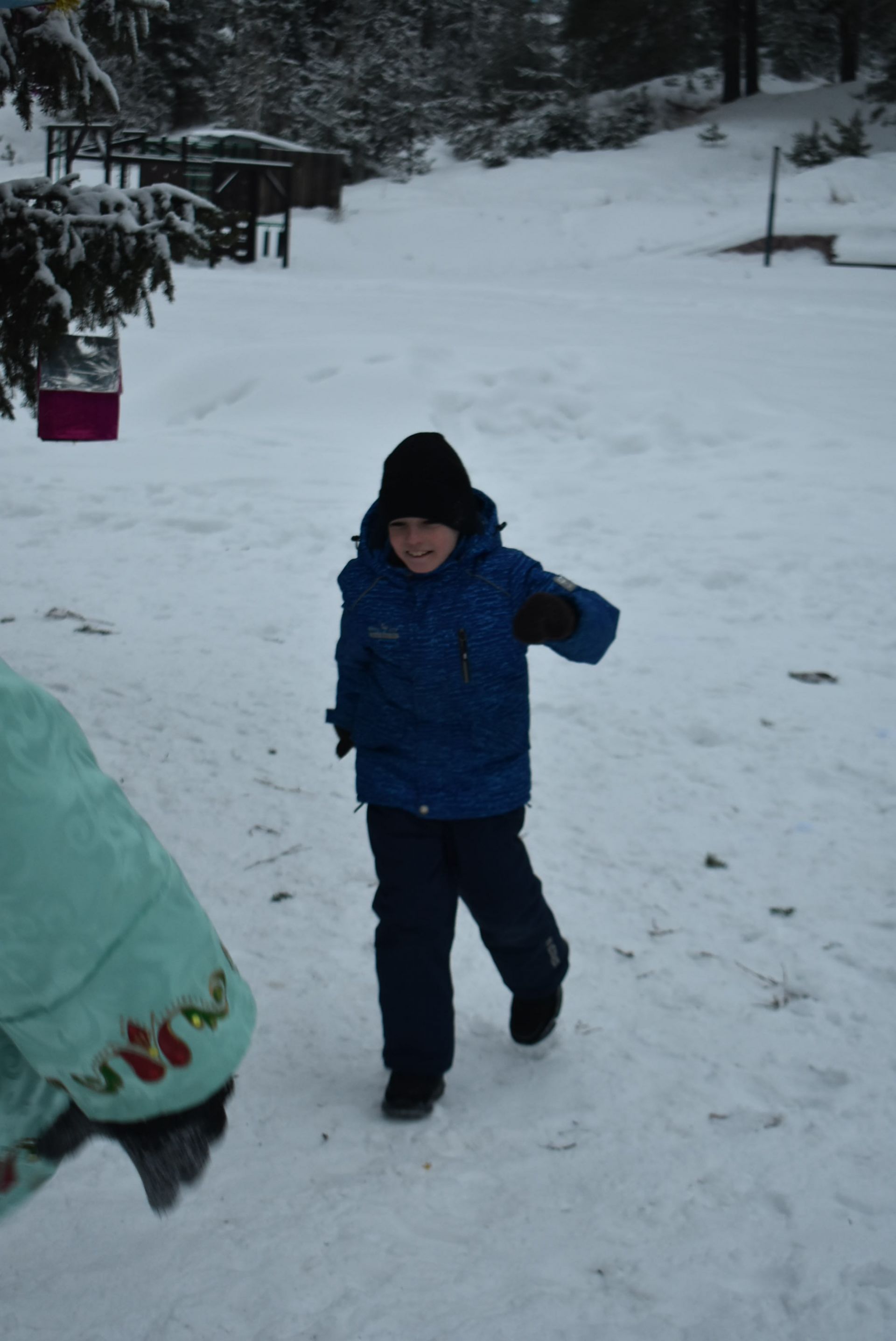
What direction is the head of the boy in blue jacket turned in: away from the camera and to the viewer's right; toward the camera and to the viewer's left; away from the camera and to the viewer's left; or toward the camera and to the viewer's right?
toward the camera and to the viewer's left

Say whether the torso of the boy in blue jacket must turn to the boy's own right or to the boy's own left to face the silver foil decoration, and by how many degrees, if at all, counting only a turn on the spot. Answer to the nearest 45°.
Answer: approximately 135° to the boy's own right

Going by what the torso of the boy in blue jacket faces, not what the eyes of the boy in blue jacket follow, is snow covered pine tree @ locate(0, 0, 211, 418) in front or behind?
behind

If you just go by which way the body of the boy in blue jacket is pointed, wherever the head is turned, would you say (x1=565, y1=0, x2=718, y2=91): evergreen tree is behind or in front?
behind

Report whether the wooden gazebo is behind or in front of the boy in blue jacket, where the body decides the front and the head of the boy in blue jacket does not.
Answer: behind

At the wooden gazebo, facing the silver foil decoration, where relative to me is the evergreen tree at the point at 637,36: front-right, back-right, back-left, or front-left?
back-left

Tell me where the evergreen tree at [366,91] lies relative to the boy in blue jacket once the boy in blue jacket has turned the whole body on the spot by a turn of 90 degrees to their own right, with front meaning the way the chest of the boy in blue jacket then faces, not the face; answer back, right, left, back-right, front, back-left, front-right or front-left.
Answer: right

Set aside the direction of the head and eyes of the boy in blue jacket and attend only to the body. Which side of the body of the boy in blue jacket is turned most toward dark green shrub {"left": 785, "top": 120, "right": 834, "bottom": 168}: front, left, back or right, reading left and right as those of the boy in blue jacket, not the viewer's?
back

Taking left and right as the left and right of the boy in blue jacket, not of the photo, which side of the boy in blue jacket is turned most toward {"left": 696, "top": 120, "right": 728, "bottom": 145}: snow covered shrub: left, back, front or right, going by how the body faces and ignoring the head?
back

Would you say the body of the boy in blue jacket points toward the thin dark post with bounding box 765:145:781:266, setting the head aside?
no

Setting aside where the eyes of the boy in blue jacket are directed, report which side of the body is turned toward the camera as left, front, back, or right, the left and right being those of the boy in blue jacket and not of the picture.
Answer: front
